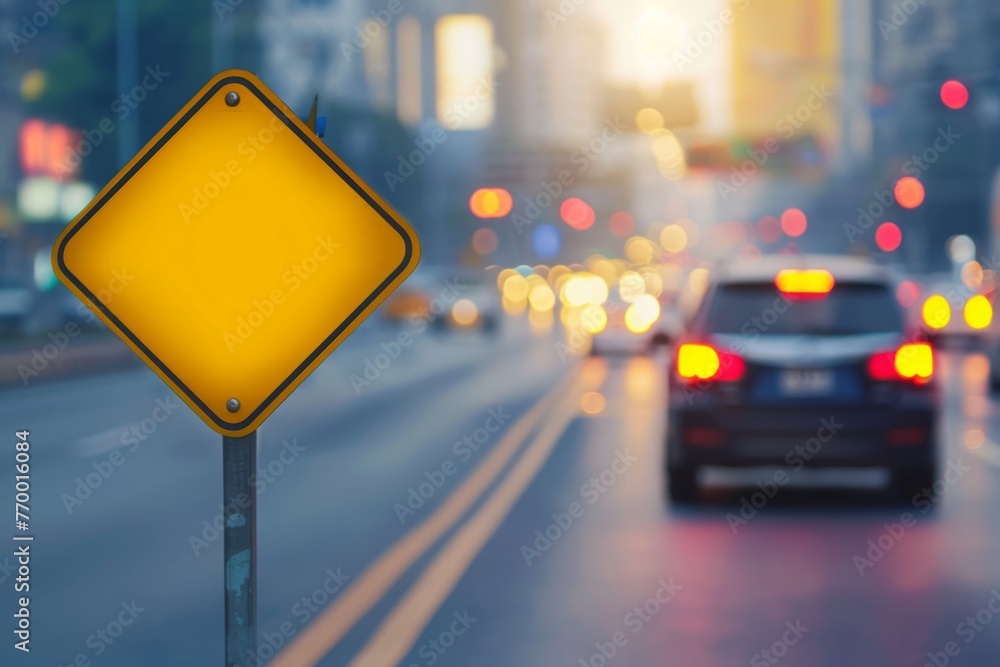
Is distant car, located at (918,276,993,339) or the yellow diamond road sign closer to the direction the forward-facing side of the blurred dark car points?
the distant car

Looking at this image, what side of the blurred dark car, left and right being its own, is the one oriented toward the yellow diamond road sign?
back

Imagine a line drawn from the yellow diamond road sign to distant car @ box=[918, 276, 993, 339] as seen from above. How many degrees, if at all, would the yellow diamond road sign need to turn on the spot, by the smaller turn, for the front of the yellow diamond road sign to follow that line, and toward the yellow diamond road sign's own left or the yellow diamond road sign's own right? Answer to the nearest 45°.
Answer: approximately 135° to the yellow diamond road sign's own left

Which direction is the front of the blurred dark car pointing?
away from the camera

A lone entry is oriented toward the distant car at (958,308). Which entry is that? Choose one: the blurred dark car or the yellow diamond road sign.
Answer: the blurred dark car

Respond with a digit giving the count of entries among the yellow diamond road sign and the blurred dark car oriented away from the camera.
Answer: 1

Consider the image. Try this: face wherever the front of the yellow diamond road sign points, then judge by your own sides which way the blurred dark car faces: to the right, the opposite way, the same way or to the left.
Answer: the opposite way
